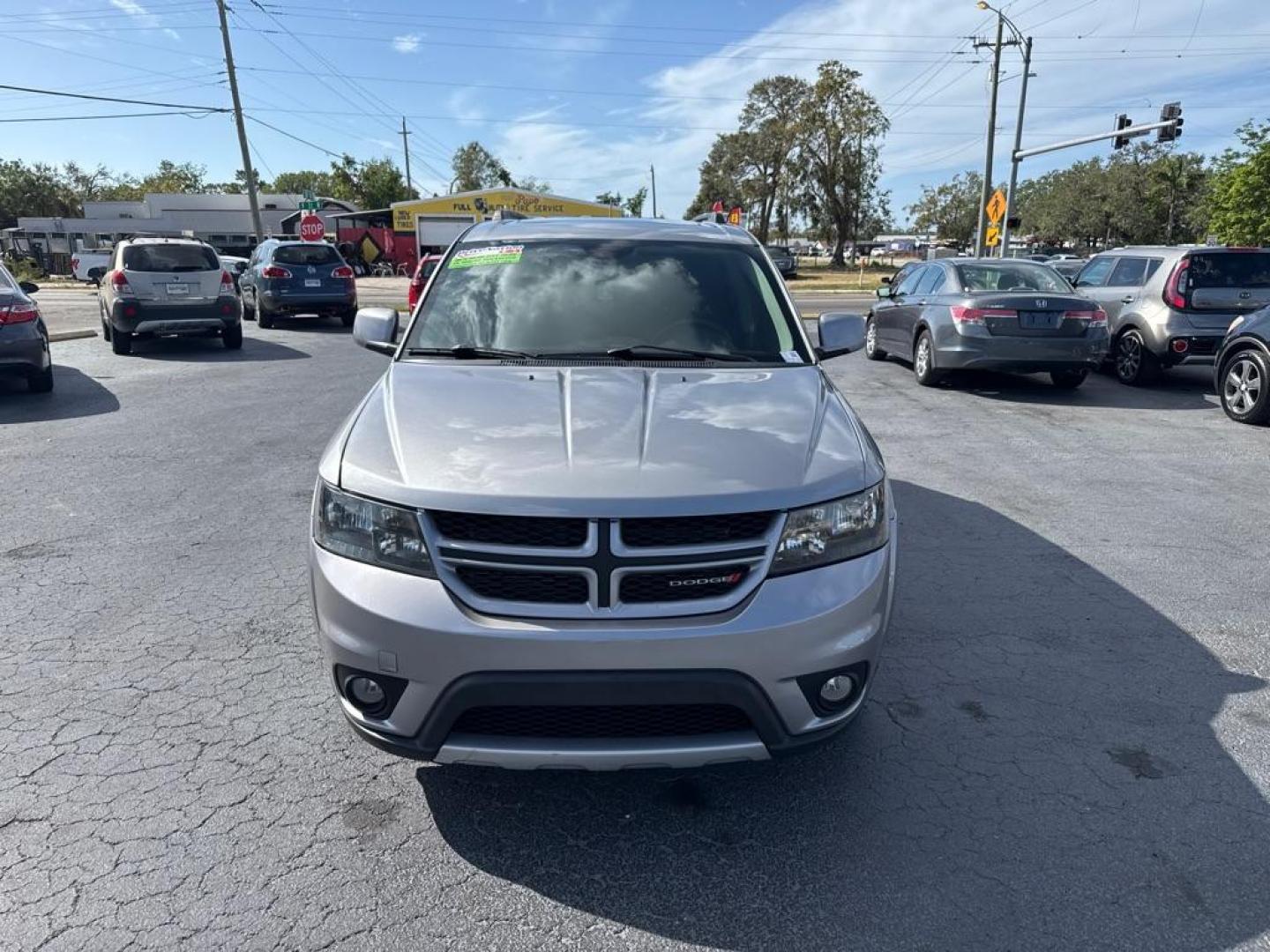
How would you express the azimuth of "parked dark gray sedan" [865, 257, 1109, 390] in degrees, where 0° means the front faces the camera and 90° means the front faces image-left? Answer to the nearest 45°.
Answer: approximately 135°

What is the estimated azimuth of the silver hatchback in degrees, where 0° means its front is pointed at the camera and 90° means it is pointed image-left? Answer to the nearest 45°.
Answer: approximately 135°

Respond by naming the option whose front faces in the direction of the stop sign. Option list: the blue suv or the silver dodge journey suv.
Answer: the blue suv

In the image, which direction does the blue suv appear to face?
away from the camera

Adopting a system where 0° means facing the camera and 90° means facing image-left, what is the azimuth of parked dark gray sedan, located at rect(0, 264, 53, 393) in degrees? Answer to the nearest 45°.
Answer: approximately 180°

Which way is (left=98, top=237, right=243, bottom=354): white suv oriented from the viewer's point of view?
away from the camera

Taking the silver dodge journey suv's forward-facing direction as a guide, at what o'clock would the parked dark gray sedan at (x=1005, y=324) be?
The parked dark gray sedan is roughly at 7 o'clock from the silver dodge journey suv.

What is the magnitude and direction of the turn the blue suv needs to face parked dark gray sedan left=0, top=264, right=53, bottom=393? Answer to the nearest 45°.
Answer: approximately 180°

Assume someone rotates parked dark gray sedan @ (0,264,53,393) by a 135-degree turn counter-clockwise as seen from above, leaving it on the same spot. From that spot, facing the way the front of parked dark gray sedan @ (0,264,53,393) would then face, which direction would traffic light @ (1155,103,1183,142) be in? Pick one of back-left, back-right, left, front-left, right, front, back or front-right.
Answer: back-left

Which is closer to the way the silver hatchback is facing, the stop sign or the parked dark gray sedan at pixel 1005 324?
the stop sign

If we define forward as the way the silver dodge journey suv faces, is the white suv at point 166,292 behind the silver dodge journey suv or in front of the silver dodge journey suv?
behind

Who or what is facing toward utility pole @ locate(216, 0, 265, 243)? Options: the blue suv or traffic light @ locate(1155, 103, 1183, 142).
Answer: the blue suv

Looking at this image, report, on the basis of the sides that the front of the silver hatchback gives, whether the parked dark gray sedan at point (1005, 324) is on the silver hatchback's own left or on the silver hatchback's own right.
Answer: on the silver hatchback's own left

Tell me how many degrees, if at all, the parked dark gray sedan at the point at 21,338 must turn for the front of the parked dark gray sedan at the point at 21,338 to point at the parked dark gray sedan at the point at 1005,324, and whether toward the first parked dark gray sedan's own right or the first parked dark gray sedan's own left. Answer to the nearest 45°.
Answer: approximately 135° to the first parked dark gray sedan's own right

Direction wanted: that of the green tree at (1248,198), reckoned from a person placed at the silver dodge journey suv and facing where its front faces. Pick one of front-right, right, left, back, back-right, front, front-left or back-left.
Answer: back-left

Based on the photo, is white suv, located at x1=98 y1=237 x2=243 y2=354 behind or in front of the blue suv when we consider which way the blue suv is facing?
behind
